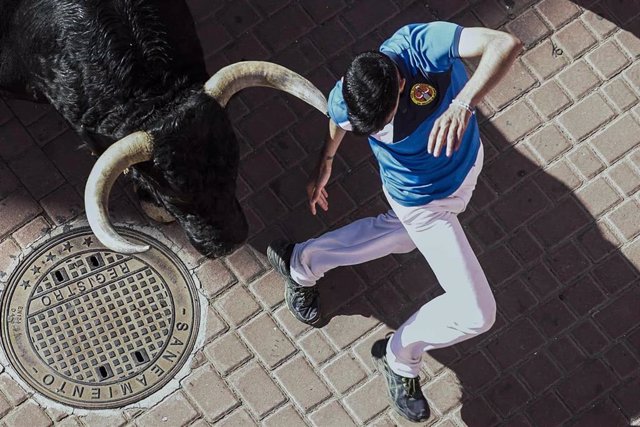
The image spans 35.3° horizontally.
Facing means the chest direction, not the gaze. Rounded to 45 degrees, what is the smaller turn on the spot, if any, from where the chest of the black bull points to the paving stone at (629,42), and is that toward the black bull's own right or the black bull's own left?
approximately 90° to the black bull's own left

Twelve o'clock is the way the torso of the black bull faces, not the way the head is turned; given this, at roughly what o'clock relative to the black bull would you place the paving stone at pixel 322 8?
The paving stone is roughly at 9 o'clock from the black bull.

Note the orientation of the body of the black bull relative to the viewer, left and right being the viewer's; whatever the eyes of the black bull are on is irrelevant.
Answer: facing the viewer and to the right of the viewer

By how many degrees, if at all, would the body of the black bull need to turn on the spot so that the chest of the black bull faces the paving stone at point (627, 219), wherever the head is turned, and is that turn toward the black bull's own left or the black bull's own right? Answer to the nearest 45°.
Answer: approximately 90° to the black bull's own left
